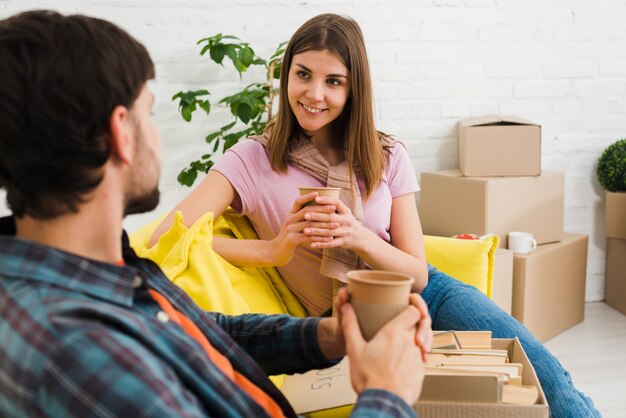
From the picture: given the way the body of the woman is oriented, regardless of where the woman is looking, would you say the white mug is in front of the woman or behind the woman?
behind

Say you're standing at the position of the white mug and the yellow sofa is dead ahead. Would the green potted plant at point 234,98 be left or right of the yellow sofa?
right

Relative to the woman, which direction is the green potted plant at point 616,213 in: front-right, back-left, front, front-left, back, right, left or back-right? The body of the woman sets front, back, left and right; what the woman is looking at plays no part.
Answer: back-left

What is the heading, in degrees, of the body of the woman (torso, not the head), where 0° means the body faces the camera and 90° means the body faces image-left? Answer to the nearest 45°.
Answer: approximately 0°

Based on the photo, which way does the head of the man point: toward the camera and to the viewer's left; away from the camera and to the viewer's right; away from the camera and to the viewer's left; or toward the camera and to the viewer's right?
away from the camera and to the viewer's right

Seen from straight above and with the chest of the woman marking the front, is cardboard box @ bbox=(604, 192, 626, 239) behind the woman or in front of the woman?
behind
